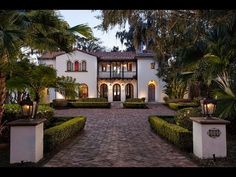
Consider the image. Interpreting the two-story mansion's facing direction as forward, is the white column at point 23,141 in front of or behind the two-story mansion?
in front

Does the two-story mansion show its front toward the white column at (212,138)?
yes

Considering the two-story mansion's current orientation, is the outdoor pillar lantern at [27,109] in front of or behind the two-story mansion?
in front

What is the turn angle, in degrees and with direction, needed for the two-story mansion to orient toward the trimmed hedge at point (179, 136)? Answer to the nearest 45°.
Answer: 0° — it already faces it

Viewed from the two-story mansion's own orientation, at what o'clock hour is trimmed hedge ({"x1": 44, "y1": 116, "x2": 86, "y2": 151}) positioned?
The trimmed hedge is roughly at 12 o'clock from the two-story mansion.

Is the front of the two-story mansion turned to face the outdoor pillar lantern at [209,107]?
yes

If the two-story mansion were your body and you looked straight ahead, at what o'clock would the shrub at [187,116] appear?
The shrub is roughly at 12 o'clock from the two-story mansion.

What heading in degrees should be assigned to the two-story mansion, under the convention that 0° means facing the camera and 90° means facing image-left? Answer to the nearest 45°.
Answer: approximately 0°
